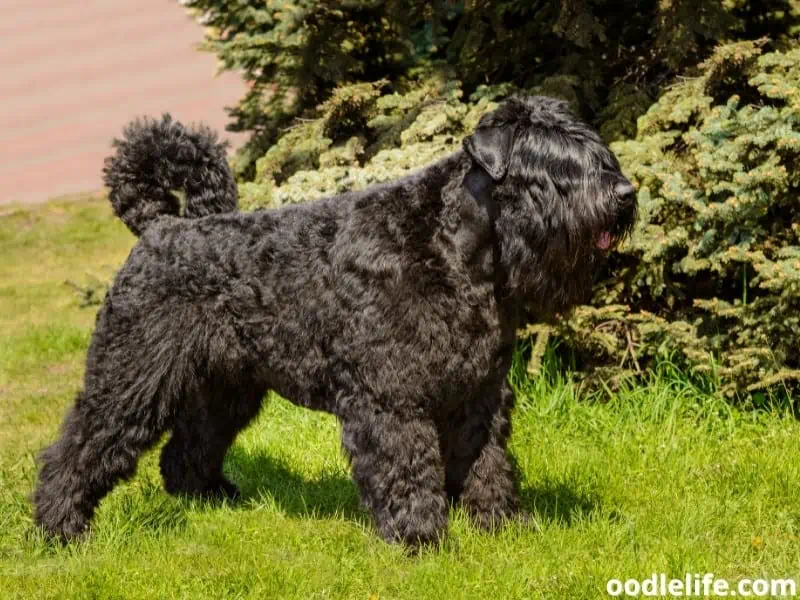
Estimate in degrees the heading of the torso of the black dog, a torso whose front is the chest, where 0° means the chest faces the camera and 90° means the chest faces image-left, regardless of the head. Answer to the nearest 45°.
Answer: approximately 270°
